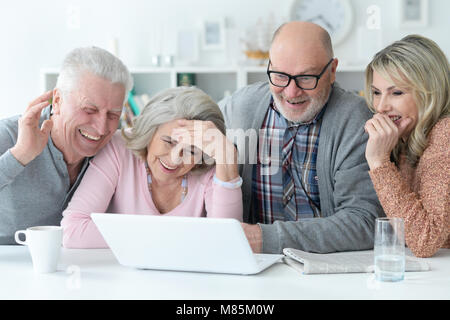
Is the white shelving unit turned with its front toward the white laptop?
yes

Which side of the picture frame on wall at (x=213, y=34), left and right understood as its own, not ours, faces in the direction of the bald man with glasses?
front

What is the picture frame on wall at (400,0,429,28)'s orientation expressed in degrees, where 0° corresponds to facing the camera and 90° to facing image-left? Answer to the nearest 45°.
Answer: approximately 0°

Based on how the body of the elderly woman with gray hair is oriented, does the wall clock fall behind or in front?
behind

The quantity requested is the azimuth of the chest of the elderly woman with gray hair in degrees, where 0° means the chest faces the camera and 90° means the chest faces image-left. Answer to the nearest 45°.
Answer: approximately 0°

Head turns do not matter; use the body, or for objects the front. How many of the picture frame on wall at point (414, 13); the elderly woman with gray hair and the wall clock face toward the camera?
3

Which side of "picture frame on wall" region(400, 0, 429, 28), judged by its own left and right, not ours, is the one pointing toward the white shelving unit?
right

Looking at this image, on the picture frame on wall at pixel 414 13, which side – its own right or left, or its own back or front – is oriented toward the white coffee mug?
front

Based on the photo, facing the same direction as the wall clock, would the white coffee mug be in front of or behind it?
in front

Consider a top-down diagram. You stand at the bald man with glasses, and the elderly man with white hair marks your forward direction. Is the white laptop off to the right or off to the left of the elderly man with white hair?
left

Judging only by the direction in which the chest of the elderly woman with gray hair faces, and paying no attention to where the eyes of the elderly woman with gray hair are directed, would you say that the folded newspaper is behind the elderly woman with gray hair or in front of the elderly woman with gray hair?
in front

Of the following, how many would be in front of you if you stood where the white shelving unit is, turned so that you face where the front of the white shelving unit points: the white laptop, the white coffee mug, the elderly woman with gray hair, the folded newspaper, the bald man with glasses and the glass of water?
6
